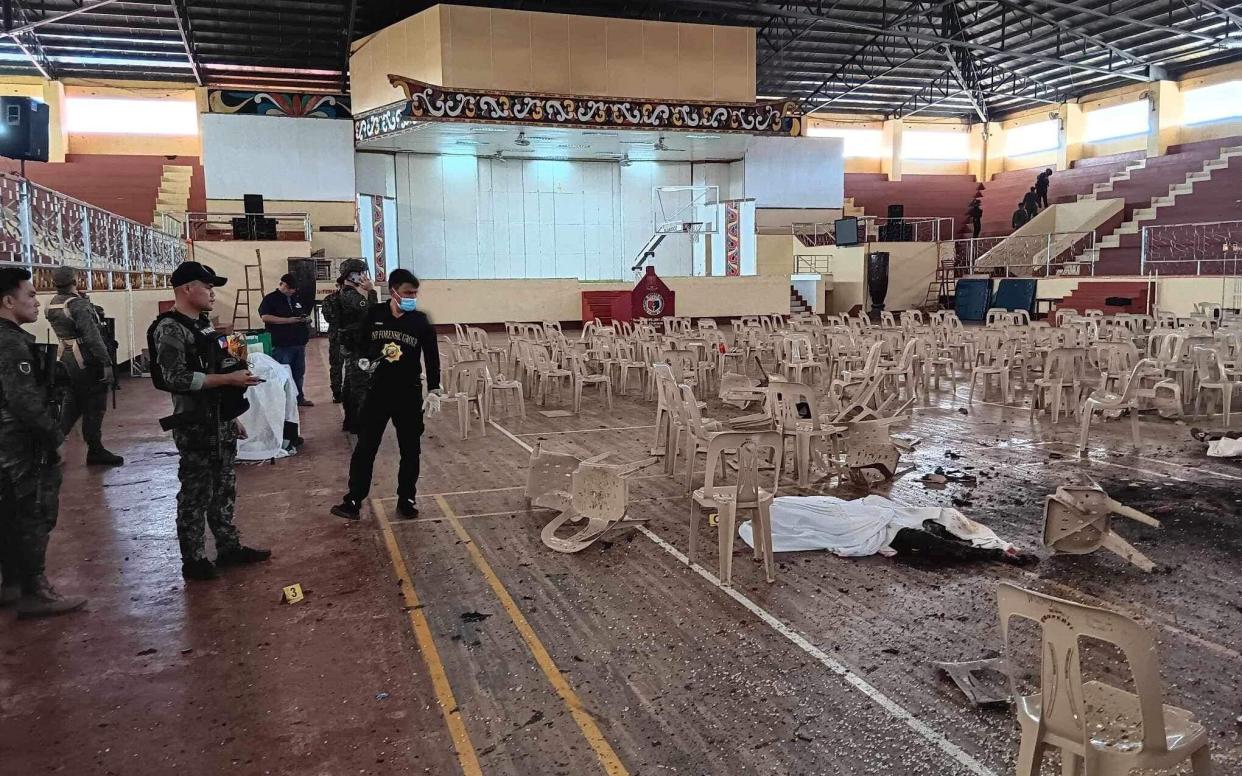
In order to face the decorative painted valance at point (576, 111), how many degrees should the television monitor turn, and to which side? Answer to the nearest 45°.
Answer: approximately 45° to its right

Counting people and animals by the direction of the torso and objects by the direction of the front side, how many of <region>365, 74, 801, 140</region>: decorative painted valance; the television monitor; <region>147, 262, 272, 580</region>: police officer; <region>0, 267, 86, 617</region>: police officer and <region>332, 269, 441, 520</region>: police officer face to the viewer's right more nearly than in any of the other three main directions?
2

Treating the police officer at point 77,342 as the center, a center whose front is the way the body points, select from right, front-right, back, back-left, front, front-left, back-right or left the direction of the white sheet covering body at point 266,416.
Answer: front-right

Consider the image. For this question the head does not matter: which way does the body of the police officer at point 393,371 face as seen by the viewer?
toward the camera

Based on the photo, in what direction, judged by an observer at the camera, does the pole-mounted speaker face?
facing the viewer and to the right of the viewer

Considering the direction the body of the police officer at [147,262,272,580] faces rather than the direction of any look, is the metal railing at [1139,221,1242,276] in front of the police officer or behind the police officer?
in front

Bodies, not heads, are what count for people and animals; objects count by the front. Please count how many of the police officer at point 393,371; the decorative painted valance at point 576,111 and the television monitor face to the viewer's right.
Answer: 0

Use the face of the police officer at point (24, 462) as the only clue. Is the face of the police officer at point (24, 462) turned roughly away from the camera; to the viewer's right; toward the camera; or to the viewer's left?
to the viewer's right

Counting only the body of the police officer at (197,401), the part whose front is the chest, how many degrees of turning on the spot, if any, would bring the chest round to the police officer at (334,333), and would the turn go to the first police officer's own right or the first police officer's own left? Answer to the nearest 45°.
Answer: approximately 90° to the first police officer's own left

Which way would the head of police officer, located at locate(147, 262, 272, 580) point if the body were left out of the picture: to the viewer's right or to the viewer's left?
to the viewer's right

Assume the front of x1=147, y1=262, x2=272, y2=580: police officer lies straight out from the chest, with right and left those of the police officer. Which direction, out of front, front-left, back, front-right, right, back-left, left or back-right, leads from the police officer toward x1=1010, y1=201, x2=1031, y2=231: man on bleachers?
front-left

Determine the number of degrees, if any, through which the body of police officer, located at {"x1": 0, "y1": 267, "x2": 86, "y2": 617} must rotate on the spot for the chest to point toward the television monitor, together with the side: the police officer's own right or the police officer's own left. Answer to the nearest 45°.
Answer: approximately 45° to the police officer's own left

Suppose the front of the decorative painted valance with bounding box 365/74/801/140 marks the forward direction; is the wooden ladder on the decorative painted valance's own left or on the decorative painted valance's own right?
on the decorative painted valance's own right

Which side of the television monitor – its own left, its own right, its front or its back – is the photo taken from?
front

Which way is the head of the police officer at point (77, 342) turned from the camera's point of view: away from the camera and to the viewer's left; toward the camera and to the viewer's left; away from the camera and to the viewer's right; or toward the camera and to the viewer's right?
away from the camera and to the viewer's right

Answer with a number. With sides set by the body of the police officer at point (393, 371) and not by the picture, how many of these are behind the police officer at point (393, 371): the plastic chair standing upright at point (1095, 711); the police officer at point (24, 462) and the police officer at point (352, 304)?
1
